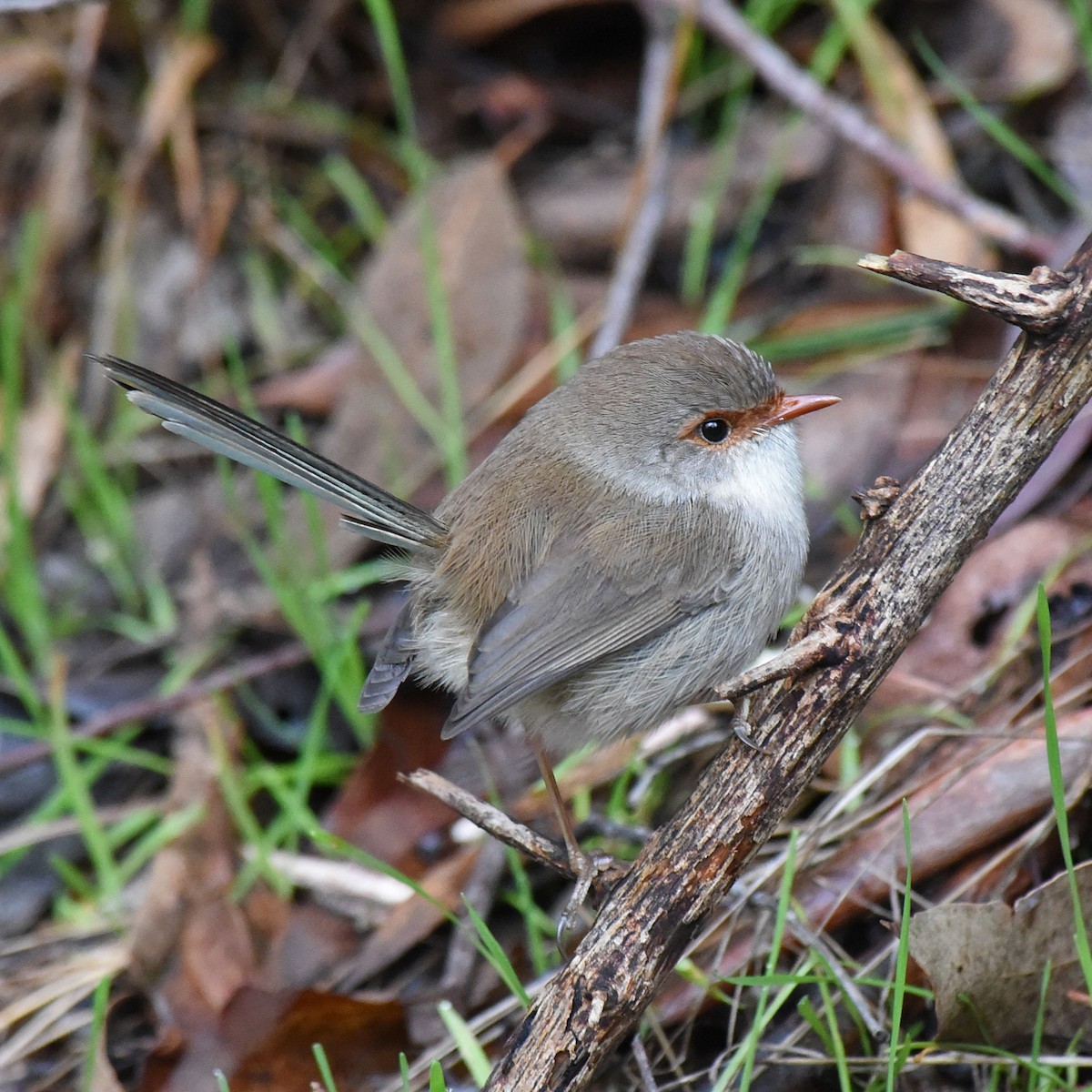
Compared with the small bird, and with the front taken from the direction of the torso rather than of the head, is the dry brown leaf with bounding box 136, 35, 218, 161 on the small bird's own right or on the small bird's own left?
on the small bird's own left

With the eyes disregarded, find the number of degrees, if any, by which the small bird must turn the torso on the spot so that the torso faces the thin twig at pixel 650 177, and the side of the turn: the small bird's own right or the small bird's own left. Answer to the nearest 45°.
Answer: approximately 90° to the small bird's own left

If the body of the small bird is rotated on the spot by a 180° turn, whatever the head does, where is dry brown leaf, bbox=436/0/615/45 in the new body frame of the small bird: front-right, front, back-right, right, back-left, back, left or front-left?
right

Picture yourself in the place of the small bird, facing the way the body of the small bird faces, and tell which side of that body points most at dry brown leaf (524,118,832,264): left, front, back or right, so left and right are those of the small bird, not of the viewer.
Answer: left

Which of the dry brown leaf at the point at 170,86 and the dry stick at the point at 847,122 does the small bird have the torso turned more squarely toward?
the dry stick

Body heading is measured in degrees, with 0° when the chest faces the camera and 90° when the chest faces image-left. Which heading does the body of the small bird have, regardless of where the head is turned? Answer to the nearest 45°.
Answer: approximately 270°

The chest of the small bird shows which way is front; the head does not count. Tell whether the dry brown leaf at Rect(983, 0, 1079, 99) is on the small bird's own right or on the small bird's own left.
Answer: on the small bird's own left

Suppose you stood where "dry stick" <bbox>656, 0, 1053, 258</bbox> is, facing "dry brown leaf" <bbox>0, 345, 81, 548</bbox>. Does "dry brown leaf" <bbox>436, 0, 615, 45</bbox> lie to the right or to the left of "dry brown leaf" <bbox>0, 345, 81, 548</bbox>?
right
